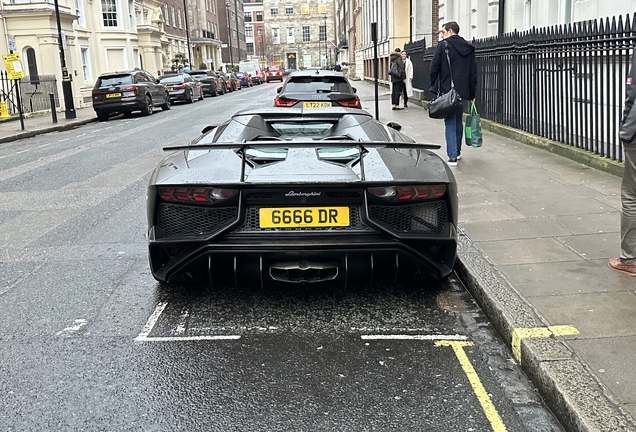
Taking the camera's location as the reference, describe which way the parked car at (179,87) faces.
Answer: facing away from the viewer and to the right of the viewer

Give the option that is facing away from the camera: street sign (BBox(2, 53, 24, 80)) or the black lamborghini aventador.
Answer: the black lamborghini aventador

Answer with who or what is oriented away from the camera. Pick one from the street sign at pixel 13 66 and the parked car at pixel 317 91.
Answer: the parked car

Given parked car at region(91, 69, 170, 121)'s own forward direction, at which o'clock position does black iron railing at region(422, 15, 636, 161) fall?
The black iron railing is roughly at 4 o'clock from the parked car.

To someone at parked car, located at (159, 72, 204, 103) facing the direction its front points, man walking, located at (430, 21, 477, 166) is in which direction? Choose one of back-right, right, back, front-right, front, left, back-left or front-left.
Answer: back-right

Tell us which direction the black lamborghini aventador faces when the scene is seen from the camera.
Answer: facing away from the viewer

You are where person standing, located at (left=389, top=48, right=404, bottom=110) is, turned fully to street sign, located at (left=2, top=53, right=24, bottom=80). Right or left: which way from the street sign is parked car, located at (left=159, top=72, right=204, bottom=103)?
right

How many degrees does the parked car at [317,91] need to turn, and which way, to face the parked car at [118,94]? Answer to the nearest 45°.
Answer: approximately 45° to its left

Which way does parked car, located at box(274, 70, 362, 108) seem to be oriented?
away from the camera

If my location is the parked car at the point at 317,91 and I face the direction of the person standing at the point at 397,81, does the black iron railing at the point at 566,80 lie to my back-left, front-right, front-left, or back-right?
back-right

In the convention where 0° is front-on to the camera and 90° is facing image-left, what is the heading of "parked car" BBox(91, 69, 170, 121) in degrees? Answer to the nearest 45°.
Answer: approximately 225°

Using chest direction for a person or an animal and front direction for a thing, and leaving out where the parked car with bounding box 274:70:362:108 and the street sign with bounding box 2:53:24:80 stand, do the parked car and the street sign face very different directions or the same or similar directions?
very different directions

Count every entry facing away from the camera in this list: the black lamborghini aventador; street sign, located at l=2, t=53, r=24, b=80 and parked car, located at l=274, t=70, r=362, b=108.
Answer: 2
